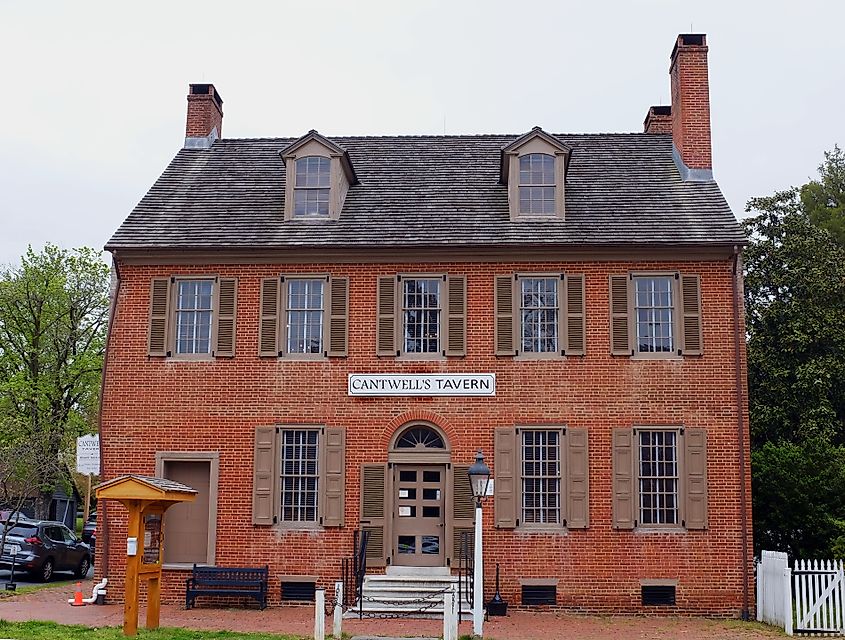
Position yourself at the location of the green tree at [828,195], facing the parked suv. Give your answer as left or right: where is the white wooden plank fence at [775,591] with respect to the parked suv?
left

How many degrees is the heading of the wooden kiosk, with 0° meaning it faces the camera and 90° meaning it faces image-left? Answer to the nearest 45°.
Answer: approximately 315°

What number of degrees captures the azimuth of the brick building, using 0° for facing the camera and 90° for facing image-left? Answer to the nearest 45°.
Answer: approximately 0°

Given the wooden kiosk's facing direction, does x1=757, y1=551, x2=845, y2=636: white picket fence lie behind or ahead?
ahead

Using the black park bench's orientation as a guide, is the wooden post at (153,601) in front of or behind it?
in front

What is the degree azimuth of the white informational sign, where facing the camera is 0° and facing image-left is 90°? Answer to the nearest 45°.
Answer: approximately 0°

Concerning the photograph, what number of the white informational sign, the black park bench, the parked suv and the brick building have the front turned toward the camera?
3
